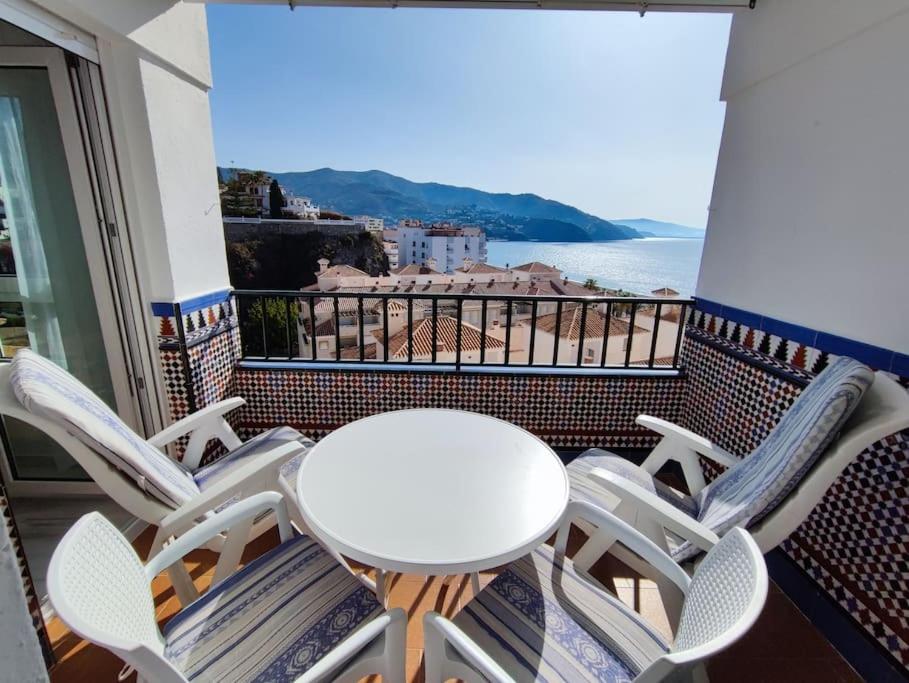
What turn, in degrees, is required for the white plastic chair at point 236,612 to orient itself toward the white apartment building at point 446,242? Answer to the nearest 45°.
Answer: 0° — it already faces it

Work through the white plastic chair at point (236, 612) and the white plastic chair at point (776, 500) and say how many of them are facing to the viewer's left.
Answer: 1

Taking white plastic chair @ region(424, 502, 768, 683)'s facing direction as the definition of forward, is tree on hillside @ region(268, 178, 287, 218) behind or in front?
in front

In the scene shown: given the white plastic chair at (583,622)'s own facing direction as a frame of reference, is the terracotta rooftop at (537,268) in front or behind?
in front

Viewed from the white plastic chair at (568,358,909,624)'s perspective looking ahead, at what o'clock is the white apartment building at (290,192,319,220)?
The white apartment building is roughly at 1 o'clock from the white plastic chair.

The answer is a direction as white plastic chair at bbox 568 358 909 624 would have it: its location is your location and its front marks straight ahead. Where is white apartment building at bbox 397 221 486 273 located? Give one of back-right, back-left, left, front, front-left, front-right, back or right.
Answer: front-right

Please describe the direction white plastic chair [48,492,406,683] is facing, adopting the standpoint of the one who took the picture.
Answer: facing away from the viewer and to the right of the viewer

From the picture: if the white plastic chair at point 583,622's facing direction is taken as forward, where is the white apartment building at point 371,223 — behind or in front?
in front

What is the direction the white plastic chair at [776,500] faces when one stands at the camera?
facing to the left of the viewer

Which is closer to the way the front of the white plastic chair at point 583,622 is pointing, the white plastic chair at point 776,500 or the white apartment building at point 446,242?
the white apartment building

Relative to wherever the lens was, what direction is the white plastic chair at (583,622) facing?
facing away from the viewer and to the left of the viewer
